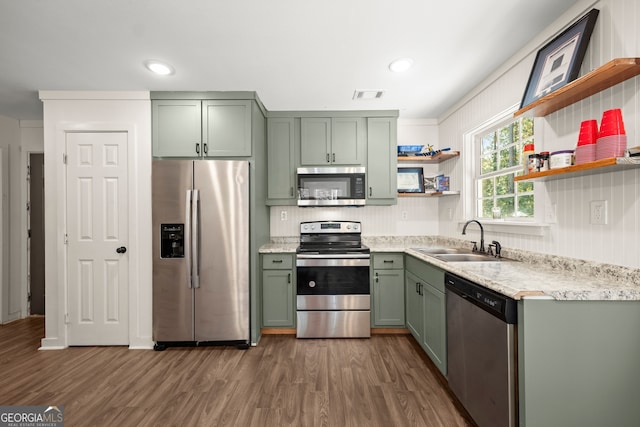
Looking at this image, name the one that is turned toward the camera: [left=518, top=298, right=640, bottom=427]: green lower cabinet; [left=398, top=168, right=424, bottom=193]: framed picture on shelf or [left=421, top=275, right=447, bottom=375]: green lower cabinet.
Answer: the framed picture on shelf

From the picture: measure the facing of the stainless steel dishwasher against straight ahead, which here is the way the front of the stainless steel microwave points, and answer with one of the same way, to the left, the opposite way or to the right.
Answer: to the right

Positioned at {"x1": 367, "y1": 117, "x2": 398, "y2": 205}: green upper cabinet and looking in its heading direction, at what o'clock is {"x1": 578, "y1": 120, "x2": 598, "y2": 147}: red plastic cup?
The red plastic cup is roughly at 11 o'clock from the green upper cabinet.

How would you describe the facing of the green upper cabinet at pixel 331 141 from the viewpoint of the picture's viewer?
facing the viewer

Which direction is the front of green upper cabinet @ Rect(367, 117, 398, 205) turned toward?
toward the camera

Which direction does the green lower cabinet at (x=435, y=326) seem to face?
to the viewer's left

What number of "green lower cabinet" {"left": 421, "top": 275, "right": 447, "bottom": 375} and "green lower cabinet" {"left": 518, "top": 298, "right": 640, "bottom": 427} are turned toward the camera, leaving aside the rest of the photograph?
0

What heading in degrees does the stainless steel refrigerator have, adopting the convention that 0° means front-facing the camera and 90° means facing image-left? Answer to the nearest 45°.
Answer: approximately 0°

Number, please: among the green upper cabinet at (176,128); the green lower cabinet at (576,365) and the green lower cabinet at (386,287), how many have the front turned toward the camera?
2

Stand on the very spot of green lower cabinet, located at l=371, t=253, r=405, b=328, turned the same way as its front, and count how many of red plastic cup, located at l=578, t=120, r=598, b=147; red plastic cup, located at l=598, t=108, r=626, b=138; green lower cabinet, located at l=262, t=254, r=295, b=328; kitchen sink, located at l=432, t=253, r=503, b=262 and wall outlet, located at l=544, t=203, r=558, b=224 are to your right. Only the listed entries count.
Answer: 1

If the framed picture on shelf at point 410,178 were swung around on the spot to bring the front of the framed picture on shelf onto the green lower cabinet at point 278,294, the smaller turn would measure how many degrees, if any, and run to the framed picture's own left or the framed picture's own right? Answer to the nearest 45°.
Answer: approximately 45° to the framed picture's own right
